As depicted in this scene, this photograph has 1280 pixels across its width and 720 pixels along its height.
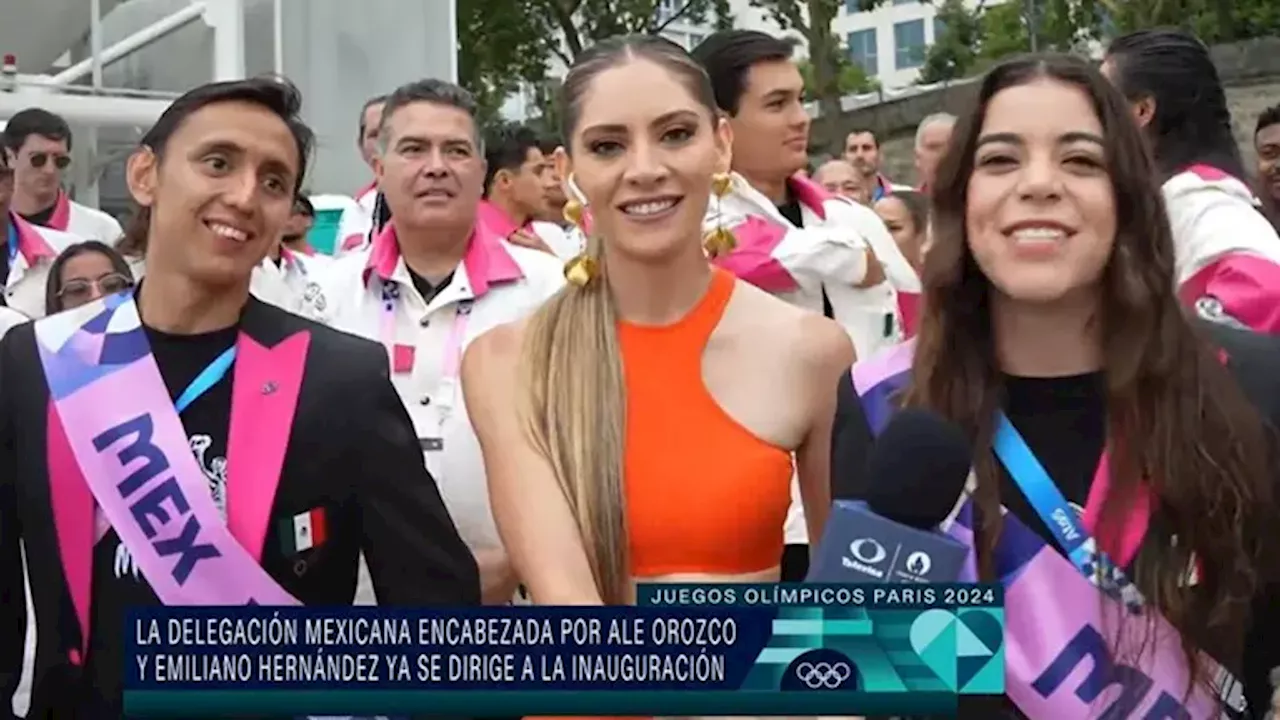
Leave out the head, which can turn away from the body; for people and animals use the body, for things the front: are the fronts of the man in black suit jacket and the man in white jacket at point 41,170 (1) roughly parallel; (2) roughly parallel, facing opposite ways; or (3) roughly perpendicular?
roughly parallel

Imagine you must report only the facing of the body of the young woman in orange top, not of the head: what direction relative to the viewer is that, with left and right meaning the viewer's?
facing the viewer

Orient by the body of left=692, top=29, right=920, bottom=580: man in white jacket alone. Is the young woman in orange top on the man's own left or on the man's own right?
on the man's own right

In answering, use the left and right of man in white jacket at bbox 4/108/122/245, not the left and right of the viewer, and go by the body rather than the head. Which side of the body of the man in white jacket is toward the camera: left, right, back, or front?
front

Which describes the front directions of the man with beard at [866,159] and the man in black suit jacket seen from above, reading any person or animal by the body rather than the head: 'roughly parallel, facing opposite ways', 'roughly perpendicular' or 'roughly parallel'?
roughly parallel

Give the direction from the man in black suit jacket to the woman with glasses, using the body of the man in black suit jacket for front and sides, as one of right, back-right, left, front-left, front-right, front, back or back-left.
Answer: back

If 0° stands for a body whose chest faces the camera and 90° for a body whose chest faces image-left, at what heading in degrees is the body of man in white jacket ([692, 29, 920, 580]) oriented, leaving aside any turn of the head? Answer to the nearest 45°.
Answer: approximately 315°

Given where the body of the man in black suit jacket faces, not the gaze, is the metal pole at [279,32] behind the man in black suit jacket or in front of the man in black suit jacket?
behind

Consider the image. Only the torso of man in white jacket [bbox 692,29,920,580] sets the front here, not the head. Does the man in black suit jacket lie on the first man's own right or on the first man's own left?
on the first man's own right

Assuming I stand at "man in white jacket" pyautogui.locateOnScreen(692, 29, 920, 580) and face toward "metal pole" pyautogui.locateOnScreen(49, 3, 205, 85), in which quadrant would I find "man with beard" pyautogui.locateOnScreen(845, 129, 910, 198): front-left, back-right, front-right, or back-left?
front-right

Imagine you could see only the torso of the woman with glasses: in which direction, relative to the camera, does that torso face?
toward the camera

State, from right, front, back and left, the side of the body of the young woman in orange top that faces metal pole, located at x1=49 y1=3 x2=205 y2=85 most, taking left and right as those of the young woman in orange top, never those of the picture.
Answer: back

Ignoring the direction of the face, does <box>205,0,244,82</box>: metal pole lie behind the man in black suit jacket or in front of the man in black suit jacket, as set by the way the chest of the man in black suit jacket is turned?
behind

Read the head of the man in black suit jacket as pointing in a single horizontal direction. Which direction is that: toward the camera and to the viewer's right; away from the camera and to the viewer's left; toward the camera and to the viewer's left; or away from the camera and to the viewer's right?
toward the camera and to the viewer's right

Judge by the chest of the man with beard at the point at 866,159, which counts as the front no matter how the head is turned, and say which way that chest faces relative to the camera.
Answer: toward the camera
